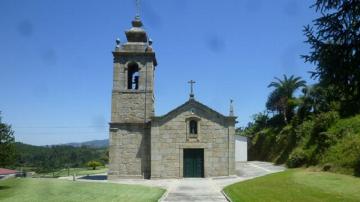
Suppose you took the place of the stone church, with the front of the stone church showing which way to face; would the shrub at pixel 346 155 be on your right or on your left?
on your left

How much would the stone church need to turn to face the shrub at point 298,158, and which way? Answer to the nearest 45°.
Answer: approximately 90° to its left

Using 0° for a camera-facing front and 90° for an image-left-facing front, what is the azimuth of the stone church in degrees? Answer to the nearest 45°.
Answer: approximately 0°
